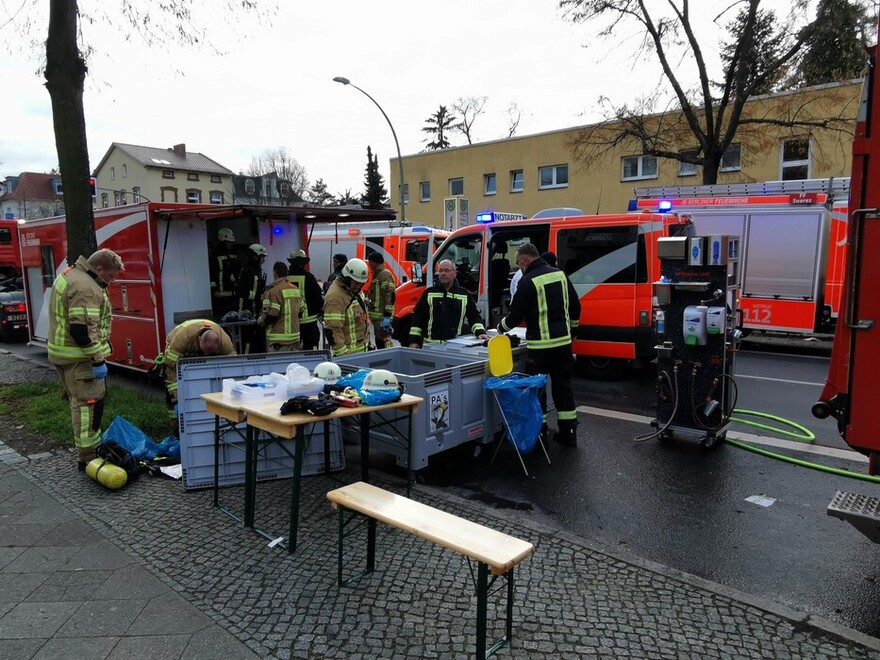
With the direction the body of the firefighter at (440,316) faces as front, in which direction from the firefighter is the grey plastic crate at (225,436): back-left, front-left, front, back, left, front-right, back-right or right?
front-right

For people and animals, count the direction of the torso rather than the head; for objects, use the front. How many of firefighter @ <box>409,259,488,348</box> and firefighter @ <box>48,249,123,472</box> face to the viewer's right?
1

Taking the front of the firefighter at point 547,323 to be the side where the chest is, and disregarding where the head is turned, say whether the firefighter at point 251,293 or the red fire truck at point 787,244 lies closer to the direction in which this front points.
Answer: the firefighter

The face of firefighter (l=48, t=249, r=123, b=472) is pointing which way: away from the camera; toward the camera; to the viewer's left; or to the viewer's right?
to the viewer's right

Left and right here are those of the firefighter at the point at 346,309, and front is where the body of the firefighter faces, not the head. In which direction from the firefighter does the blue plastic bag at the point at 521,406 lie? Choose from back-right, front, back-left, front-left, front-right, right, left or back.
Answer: front

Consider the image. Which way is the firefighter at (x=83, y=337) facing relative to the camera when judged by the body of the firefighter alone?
to the viewer's right

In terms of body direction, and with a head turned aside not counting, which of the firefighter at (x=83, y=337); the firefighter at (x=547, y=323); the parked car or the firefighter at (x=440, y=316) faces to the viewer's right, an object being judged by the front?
the firefighter at (x=83, y=337)

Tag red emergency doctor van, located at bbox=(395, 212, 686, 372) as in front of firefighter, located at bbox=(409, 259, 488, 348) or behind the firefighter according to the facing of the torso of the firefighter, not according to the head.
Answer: behind

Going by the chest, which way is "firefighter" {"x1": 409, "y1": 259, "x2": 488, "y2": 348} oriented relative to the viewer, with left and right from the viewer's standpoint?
facing the viewer

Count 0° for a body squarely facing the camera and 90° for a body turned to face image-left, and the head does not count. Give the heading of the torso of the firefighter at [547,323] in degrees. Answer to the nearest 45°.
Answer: approximately 135°

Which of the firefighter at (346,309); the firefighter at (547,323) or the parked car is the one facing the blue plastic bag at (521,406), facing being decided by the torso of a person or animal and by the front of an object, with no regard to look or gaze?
the firefighter at (346,309)

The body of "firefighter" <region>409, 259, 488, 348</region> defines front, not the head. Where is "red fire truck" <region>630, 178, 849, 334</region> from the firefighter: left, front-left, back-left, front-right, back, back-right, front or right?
back-left

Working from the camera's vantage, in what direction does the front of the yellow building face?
facing the viewer and to the left of the viewer
